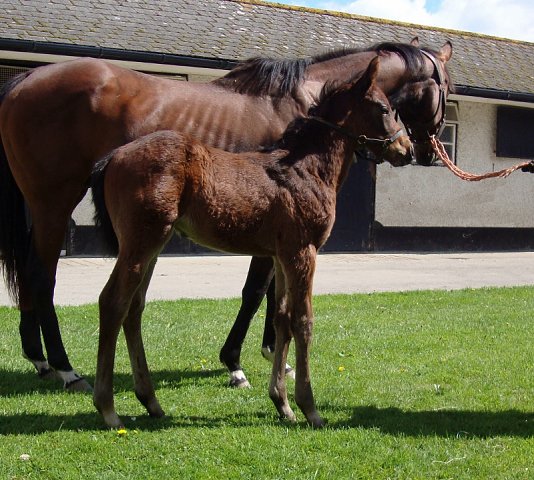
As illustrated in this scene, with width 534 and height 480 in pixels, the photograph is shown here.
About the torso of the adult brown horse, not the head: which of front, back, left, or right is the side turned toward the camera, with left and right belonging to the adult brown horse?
right
